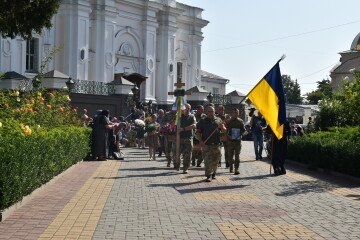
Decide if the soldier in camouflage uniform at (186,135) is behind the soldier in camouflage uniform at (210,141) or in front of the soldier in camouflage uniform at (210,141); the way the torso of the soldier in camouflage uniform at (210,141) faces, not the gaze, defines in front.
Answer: behind

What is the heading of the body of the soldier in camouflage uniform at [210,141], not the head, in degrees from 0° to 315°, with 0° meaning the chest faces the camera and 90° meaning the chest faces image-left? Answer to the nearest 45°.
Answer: approximately 0°

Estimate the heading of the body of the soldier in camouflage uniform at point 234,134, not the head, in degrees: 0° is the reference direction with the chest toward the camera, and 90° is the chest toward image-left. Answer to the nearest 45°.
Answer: approximately 0°

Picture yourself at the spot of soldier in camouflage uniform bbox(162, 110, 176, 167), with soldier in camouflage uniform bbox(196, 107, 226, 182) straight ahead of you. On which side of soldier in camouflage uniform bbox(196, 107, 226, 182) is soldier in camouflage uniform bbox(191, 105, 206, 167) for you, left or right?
left

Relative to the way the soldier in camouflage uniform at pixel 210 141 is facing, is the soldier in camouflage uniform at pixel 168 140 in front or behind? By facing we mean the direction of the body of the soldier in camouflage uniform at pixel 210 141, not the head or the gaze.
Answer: behind

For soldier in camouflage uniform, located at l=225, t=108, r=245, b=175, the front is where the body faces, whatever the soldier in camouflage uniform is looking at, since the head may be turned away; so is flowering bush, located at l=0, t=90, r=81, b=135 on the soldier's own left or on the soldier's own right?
on the soldier's own right

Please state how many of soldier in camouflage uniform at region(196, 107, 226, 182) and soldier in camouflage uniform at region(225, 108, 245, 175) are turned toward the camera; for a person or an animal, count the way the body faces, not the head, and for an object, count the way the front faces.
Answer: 2

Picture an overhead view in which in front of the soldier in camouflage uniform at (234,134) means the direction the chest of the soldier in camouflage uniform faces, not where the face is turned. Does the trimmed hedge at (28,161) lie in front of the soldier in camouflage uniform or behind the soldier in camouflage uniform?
in front

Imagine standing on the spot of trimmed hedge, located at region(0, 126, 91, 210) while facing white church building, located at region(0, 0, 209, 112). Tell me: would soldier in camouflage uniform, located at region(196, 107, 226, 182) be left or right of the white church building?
right

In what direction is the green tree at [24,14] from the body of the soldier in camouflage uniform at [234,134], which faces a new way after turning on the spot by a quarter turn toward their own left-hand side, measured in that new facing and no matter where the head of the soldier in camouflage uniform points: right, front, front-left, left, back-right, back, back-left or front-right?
back
